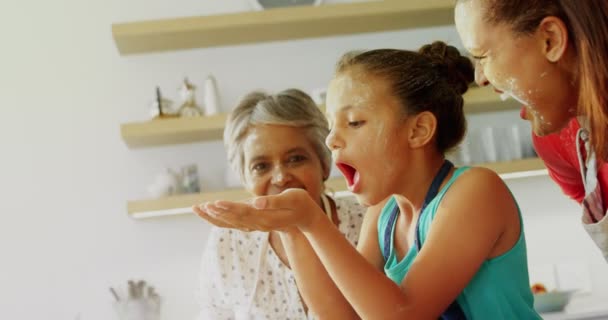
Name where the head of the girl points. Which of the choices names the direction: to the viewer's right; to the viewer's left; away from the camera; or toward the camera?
to the viewer's left

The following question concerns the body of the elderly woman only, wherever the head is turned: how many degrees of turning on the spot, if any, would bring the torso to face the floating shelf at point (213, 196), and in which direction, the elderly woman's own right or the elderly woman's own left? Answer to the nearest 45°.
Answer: approximately 180°

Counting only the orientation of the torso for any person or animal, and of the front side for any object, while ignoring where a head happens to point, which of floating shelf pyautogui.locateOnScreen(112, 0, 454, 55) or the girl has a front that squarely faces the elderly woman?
the floating shelf

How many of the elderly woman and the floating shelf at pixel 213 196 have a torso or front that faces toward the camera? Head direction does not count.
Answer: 2

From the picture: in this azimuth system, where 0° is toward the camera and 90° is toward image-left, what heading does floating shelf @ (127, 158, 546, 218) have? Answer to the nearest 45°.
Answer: approximately 0°

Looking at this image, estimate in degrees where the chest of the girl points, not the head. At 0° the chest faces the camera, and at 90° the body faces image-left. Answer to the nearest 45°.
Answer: approximately 45°

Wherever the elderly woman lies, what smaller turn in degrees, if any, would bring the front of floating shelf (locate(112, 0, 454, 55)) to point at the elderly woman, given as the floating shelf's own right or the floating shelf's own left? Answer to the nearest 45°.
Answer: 0° — it already faces them

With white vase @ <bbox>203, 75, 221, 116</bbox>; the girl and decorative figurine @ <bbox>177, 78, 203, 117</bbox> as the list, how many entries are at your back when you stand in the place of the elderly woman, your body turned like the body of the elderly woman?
2

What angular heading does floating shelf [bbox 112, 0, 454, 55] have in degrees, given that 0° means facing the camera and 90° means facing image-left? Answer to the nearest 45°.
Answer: approximately 0°

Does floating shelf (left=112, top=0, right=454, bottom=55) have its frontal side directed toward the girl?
yes
